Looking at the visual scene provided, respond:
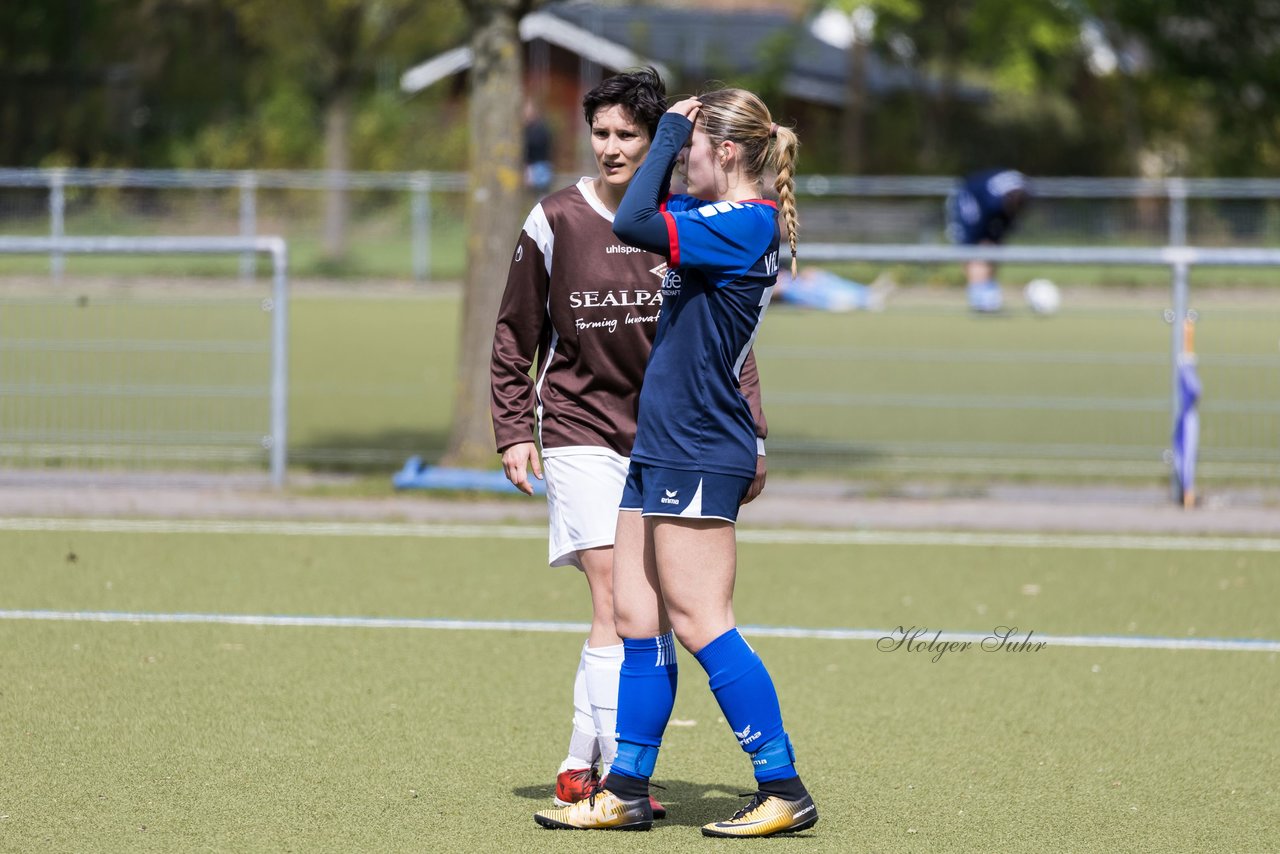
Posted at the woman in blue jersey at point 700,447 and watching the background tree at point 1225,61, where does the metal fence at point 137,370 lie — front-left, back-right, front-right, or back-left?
front-left

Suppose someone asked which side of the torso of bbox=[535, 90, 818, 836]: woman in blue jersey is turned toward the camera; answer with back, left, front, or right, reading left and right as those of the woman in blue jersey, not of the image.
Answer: left

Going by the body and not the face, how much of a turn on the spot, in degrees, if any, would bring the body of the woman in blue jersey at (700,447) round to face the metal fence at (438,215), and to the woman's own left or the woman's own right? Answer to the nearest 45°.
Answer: approximately 90° to the woman's own right

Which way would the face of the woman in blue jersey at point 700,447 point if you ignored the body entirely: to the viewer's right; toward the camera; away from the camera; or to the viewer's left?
to the viewer's left

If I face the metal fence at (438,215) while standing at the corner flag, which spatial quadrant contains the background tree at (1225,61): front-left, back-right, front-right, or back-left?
front-right

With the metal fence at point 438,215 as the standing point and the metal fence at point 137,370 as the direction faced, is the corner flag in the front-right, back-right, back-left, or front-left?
front-left

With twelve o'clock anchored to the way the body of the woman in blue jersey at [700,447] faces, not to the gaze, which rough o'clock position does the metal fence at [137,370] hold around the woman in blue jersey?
The metal fence is roughly at 2 o'clock from the woman in blue jersey.

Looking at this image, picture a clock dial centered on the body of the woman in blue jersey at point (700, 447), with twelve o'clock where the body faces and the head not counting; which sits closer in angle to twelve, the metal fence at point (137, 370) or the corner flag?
the metal fence

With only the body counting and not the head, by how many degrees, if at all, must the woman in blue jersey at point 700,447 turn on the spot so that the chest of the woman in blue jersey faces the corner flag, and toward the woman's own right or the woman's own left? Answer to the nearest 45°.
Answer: approximately 135° to the woman's own right

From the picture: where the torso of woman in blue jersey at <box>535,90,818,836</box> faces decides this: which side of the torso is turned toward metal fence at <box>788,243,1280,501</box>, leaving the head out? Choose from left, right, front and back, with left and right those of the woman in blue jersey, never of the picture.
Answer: right

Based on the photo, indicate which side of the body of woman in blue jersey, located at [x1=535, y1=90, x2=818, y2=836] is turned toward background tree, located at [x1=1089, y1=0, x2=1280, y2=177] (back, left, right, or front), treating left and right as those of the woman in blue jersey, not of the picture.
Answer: right
